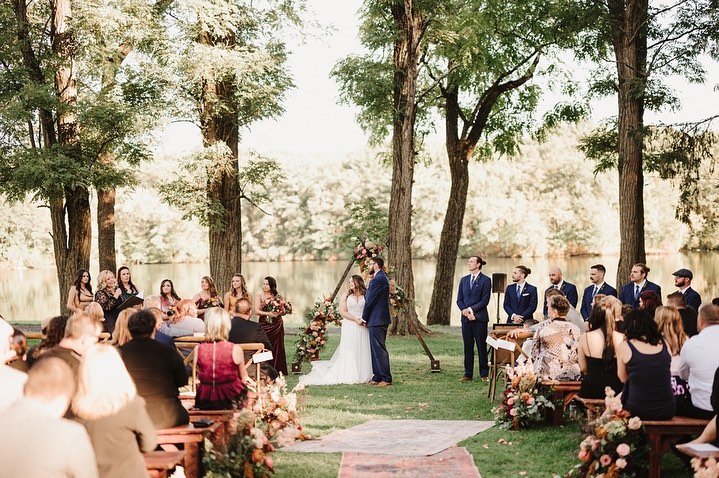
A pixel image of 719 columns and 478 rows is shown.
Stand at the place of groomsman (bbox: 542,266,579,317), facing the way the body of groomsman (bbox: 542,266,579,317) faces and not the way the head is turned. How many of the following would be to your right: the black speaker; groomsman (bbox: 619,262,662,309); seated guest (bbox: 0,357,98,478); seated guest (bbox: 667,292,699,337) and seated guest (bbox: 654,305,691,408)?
1

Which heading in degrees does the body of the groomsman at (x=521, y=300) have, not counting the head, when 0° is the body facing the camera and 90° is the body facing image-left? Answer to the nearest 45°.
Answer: approximately 45°

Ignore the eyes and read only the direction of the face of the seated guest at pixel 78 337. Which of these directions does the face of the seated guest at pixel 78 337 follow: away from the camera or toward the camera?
away from the camera

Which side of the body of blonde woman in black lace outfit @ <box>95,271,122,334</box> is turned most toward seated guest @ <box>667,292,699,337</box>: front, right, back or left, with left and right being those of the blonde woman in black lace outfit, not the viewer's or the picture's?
front

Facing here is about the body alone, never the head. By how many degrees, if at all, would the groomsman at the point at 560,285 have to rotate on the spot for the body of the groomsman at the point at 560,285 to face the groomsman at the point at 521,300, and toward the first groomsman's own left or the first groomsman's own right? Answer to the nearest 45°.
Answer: approximately 45° to the first groomsman's own right

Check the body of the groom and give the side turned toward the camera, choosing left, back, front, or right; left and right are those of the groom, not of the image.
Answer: left

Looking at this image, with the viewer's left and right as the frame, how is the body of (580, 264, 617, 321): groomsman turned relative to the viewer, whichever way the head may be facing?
facing the viewer and to the left of the viewer

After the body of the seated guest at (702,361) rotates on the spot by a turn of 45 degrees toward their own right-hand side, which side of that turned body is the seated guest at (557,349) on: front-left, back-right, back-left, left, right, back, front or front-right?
front-left

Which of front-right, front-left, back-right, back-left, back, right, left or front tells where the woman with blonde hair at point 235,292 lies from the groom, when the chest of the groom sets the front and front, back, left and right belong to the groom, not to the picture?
front

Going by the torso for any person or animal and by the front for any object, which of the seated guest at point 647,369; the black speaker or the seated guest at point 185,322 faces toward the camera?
the black speaker

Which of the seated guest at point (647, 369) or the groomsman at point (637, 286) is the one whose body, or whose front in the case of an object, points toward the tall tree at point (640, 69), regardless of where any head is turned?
the seated guest

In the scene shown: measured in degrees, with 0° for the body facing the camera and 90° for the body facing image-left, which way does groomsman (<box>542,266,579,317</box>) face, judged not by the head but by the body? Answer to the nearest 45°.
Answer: approximately 45°

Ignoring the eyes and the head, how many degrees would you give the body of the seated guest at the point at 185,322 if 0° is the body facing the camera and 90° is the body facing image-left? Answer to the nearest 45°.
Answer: approximately 225°

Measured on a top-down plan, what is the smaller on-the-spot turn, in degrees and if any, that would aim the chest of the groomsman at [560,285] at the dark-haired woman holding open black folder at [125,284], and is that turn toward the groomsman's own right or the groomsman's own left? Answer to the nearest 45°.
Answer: approximately 45° to the groomsman's own right

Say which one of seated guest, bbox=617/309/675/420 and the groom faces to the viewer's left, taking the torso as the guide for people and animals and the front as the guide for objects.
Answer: the groom

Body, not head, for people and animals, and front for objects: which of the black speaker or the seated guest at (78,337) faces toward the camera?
the black speaker

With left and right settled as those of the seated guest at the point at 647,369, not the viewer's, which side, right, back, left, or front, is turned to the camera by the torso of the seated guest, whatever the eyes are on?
back

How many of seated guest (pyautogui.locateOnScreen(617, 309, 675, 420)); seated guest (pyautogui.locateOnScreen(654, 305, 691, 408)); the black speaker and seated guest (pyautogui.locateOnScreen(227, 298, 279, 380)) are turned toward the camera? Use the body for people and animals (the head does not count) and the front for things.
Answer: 1

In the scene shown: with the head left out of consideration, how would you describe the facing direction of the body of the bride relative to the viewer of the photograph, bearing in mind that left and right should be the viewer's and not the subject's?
facing the viewer and to the right of the viewer
